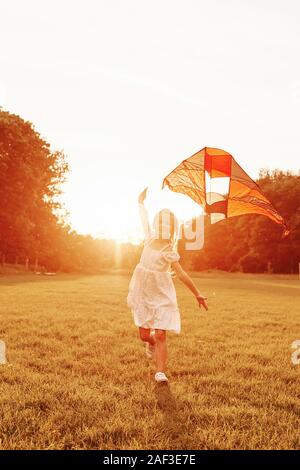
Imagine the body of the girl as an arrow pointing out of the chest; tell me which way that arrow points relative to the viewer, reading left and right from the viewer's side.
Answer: facing the viewer

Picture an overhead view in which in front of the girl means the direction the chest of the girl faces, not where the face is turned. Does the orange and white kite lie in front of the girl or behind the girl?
behind

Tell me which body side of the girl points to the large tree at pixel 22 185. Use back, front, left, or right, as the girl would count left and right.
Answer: back
